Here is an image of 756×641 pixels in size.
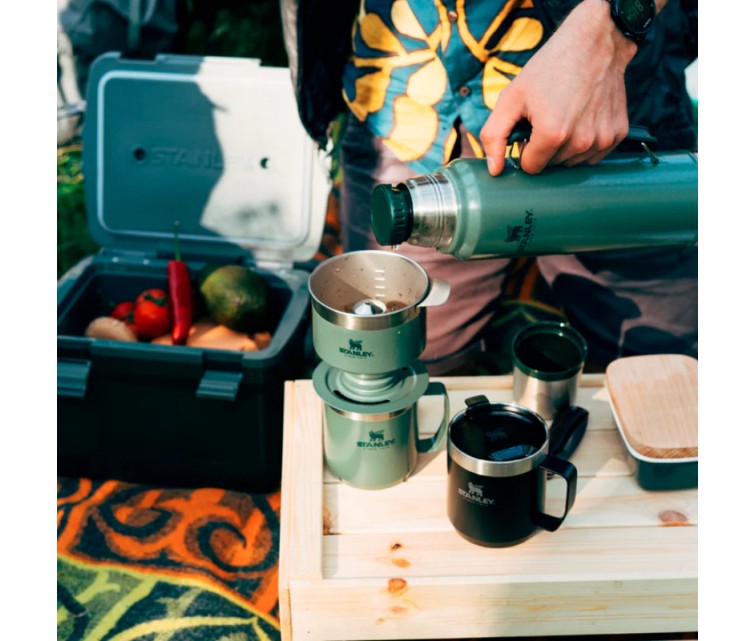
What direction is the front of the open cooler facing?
toward the camera

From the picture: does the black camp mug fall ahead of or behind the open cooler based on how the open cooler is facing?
ahead

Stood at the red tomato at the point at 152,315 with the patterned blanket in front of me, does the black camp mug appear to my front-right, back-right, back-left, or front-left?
front-left
